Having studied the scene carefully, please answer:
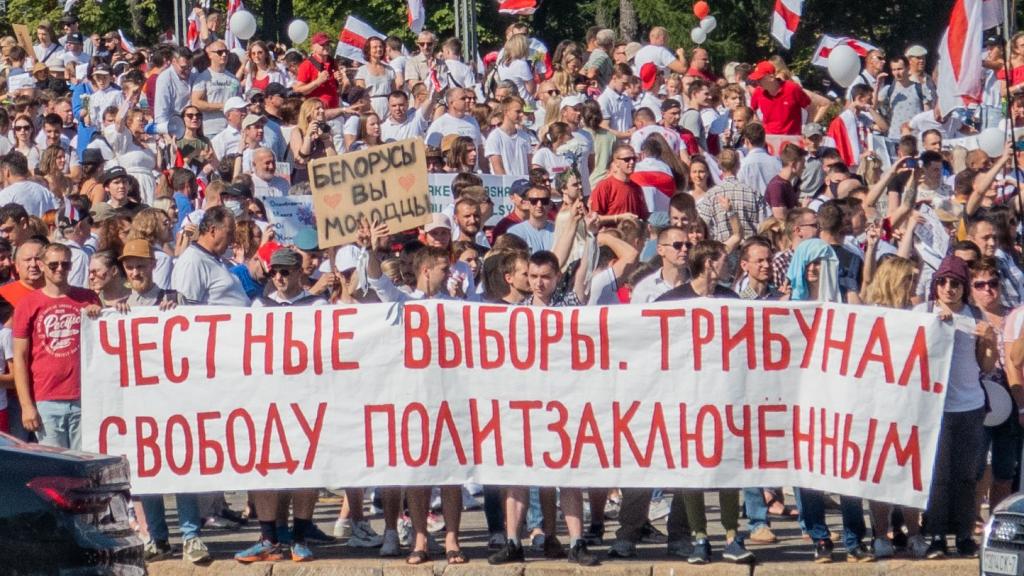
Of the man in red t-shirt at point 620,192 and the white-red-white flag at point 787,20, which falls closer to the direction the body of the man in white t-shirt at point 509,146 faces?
the man in red t-shirt

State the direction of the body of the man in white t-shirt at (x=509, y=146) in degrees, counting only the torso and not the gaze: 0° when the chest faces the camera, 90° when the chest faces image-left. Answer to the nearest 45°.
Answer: approximately 315°

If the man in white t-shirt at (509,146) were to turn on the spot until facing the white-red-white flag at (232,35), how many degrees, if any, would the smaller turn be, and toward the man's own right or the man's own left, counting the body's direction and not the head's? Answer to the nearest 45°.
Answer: approximately 180°

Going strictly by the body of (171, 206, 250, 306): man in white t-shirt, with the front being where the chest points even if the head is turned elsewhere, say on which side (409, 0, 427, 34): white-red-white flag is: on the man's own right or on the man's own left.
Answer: on the man's own left

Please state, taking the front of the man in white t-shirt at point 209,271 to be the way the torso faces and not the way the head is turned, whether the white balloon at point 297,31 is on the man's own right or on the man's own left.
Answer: on the man's own left

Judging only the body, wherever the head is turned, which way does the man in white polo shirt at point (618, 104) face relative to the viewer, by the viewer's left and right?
facing the viewer and to the right of the viewer

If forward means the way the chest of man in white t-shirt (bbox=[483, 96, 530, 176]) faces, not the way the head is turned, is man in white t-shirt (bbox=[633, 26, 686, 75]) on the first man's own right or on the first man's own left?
on the first man's own left

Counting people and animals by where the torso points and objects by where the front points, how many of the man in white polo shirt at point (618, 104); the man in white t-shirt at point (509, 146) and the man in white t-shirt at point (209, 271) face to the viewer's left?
0

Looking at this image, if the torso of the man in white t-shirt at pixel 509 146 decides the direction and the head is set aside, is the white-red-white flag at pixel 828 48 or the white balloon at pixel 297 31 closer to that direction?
the white-red-white flag

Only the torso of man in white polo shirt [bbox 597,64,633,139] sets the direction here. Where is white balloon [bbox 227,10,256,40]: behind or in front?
behind
